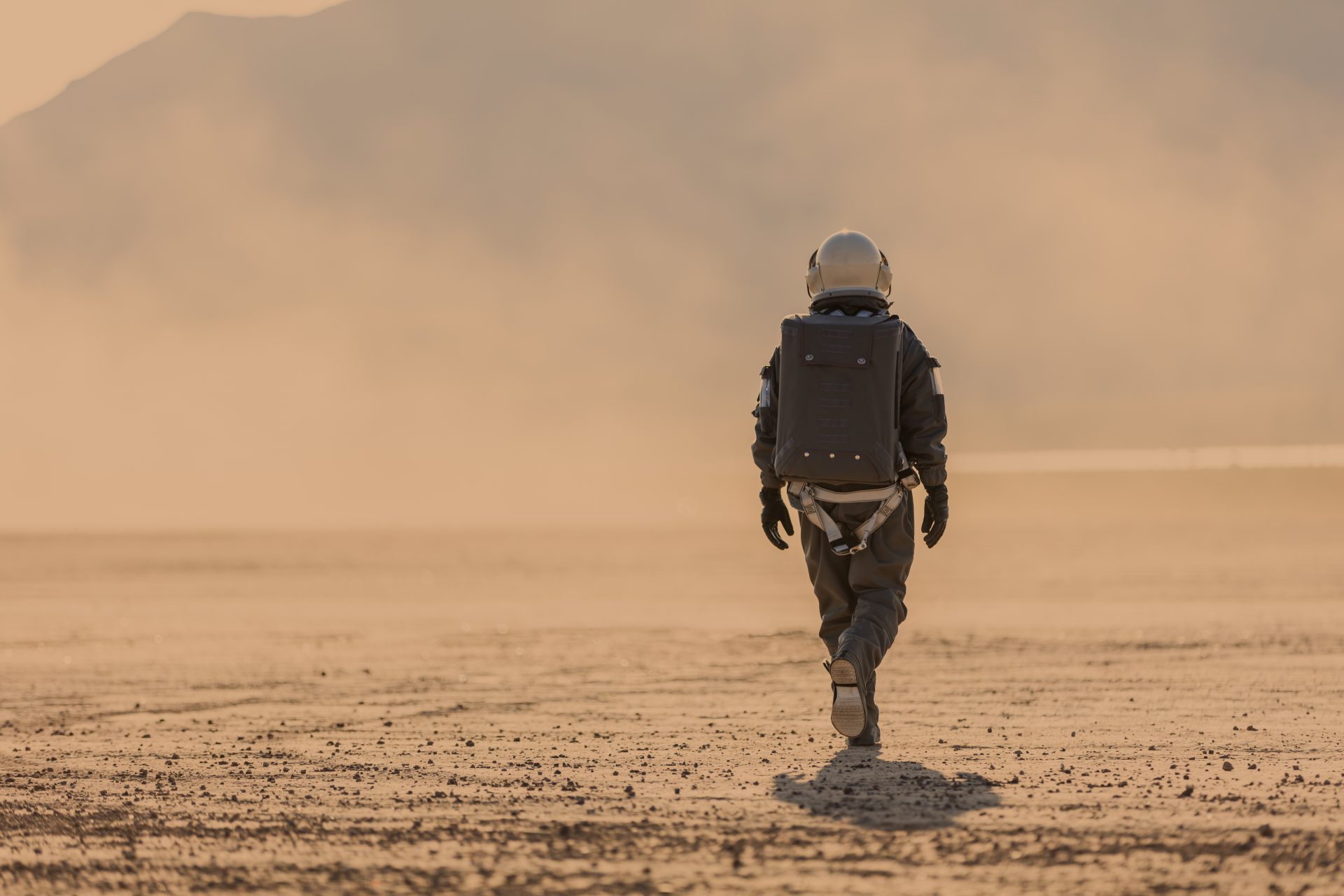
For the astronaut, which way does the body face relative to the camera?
away from the camera

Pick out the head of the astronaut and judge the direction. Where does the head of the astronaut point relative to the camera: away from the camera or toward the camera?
away from the camera
